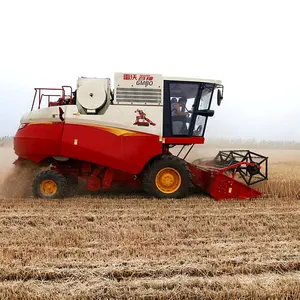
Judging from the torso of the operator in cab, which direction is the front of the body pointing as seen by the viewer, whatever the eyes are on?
to the viewer's right

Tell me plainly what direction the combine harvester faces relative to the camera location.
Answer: facing to the right of the viewer
